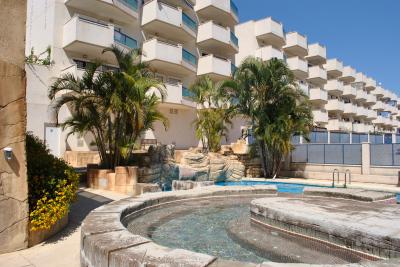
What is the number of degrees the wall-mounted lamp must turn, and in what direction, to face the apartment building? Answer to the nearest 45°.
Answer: approximately 135° to its left

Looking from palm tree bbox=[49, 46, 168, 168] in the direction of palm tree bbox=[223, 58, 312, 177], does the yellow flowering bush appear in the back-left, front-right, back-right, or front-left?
back-right

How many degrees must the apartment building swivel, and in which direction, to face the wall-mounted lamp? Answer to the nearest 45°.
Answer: approximately 45° to its right

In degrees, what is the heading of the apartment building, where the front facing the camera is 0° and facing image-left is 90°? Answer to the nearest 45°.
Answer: approximately 315°
